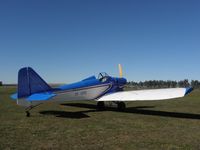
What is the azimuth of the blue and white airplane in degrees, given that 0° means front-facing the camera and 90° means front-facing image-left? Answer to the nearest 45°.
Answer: approximately 225°
